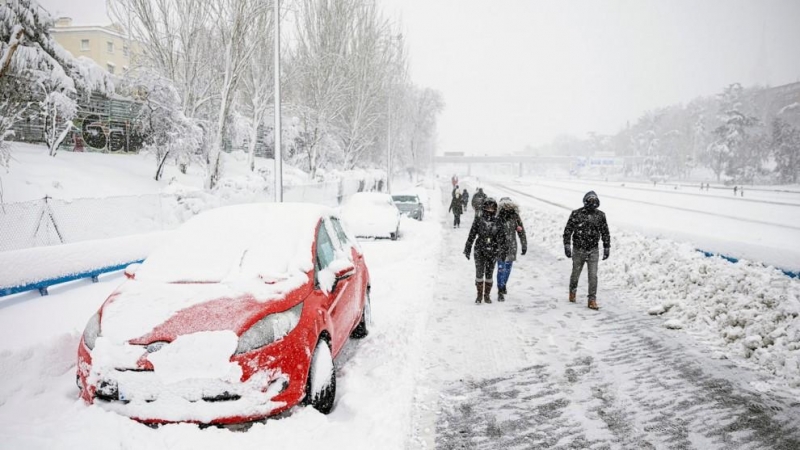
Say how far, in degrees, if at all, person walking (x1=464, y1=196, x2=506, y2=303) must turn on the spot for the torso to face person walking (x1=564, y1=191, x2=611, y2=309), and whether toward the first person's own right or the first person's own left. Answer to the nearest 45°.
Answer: approximately 90° to the first person's own left

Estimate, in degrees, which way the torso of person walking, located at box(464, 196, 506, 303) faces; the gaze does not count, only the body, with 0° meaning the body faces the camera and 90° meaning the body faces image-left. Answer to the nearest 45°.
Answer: approximately 0°

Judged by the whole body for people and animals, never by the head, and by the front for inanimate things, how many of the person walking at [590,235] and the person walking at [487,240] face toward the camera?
2

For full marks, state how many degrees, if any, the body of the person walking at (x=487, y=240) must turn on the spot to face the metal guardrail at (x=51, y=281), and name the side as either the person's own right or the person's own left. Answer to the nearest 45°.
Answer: approximately 90° to the person's own right

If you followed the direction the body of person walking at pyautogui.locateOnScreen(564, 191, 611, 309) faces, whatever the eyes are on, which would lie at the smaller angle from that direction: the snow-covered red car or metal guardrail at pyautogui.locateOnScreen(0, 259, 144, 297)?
the snow-covered red car

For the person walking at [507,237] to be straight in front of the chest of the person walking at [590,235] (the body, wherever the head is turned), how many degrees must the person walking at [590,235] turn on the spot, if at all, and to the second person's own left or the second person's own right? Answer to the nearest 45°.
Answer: approximately 90° to the second person's own right

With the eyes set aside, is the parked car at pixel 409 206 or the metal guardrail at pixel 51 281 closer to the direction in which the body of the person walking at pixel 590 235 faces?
the metal guardrail

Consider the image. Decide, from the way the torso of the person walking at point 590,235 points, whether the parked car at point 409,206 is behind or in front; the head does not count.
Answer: behind

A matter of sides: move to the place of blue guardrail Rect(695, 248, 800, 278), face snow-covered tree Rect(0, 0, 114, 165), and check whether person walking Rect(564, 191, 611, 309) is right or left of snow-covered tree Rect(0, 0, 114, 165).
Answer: left
